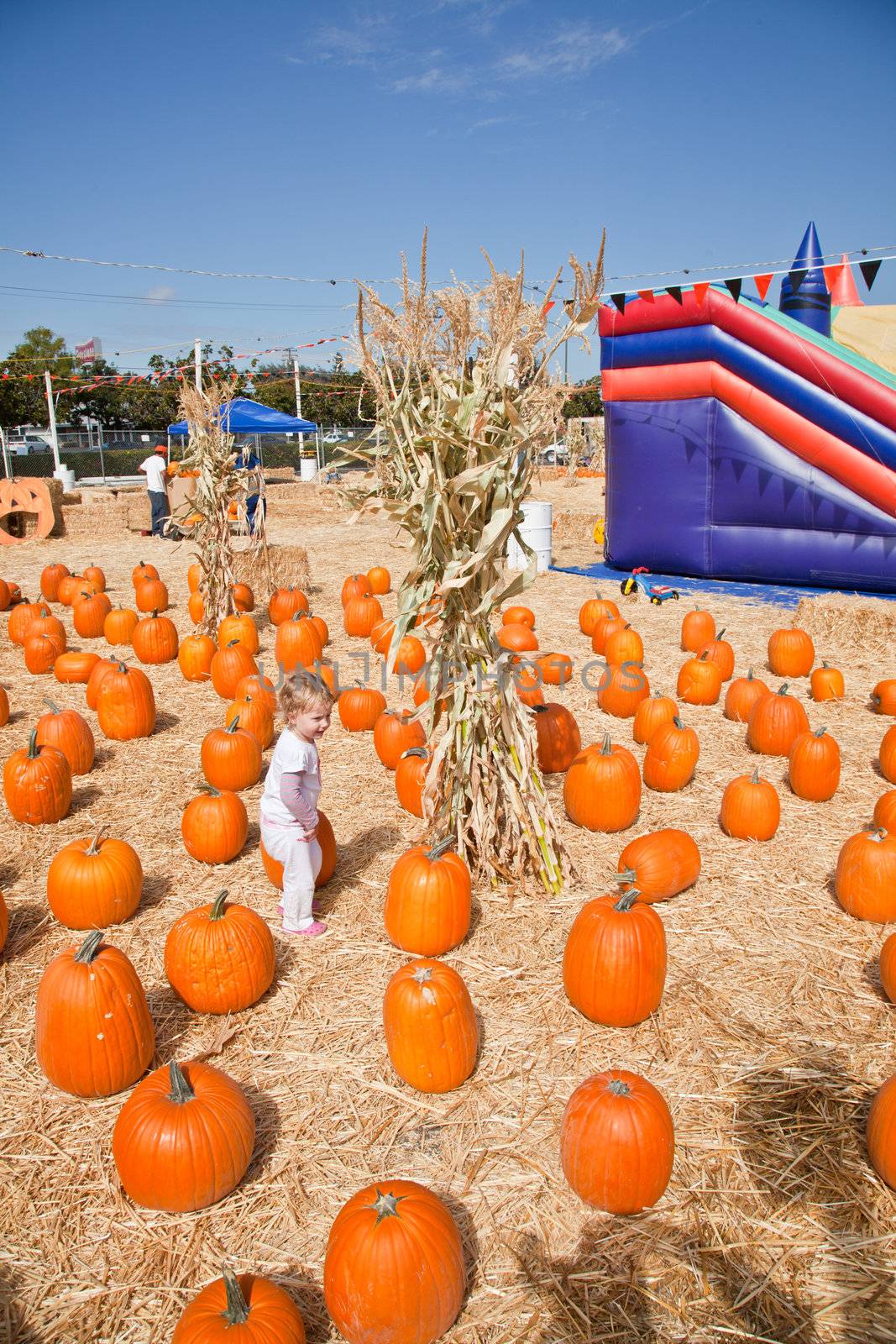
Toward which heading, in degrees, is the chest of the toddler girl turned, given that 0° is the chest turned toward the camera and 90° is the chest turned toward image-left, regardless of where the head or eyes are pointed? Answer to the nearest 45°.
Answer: approximately 270°

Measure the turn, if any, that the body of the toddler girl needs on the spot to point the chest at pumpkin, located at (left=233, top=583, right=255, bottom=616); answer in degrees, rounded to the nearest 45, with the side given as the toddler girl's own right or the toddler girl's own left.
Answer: approximately 90° to the toddler girl's own left
